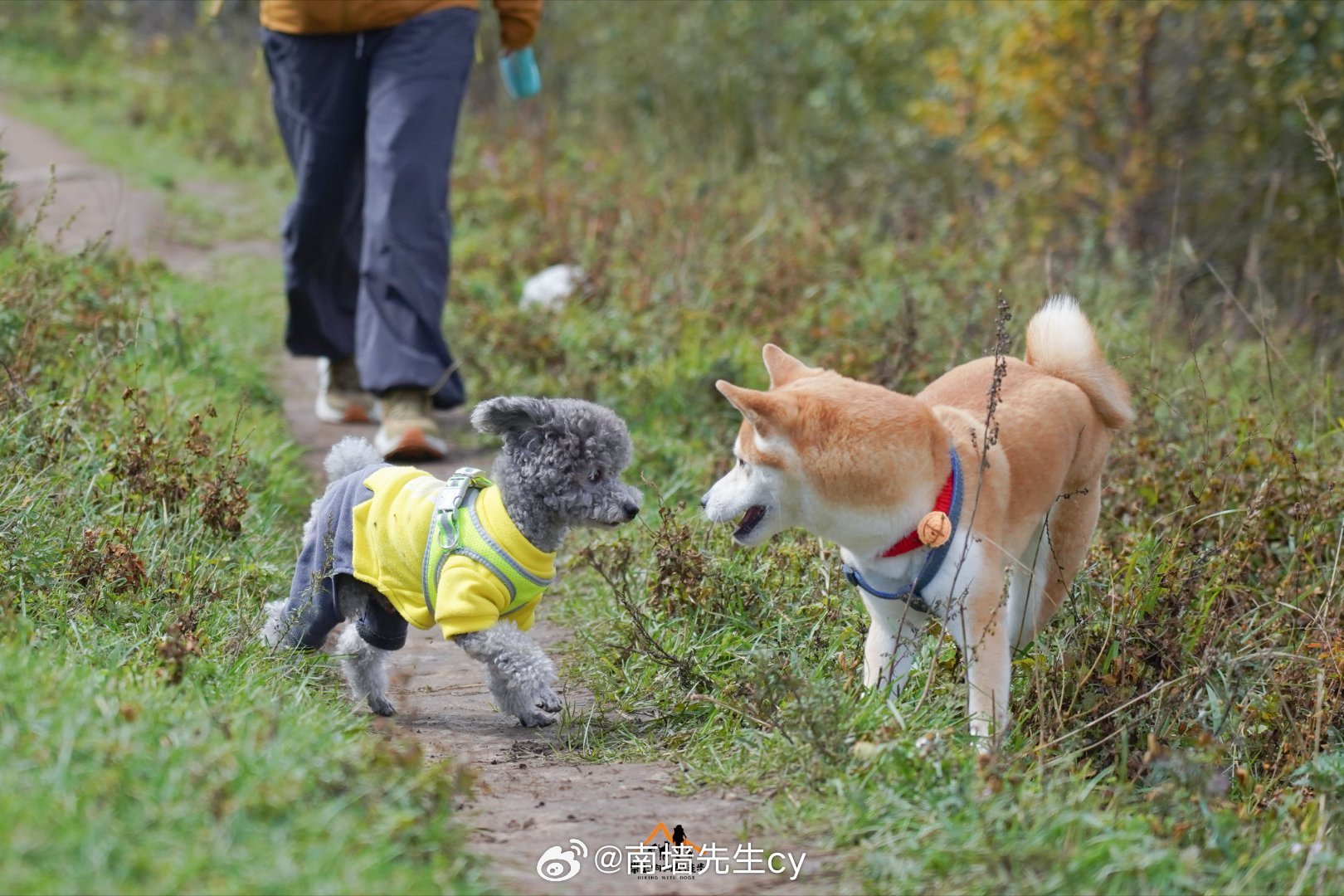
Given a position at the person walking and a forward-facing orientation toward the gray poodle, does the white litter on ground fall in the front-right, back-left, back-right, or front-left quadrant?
back-left

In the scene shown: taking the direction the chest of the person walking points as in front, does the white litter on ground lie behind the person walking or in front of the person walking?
behind

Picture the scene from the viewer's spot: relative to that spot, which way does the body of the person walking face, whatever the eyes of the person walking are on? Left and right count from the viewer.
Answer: facing the viewer

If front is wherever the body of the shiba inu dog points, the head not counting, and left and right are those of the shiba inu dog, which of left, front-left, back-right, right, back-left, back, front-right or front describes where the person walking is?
right

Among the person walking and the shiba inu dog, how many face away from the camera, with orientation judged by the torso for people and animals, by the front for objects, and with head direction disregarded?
0

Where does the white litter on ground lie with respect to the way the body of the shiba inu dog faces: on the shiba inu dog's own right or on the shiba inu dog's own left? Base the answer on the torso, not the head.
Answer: on the shiba inu dog's own right

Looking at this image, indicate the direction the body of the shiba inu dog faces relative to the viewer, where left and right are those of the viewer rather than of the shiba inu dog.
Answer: facing the viewer and to the left of the viewer

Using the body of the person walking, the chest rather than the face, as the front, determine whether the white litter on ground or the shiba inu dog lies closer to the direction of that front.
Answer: the shiba inu dog

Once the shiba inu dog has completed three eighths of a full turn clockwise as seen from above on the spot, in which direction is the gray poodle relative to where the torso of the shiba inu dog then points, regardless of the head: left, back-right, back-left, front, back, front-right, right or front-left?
left

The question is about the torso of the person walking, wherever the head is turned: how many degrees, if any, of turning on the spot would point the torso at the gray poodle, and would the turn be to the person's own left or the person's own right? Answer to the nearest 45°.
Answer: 0° — they already face it
